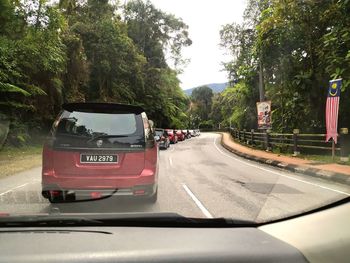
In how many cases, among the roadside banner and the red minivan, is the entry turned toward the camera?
1

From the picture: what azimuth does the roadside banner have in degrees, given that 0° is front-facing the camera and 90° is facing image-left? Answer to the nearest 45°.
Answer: approximately 0°

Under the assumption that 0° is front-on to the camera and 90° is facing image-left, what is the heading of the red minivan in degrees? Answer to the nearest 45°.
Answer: approximately 180°

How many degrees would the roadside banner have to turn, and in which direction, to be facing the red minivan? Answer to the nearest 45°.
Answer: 0° — it already faces it

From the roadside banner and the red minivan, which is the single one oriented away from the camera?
the red minivan
